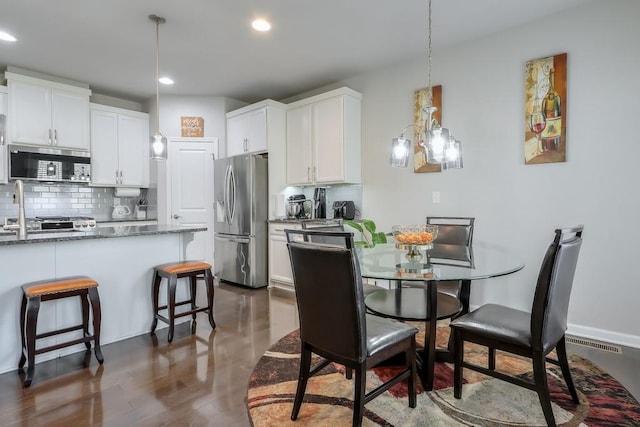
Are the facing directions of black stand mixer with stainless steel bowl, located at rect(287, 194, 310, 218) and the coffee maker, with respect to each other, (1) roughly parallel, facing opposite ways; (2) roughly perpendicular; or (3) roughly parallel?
roughly parallel

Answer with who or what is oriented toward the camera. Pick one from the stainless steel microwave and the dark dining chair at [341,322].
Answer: the stainless steel microwave

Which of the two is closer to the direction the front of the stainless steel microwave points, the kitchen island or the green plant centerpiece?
the kitchen island

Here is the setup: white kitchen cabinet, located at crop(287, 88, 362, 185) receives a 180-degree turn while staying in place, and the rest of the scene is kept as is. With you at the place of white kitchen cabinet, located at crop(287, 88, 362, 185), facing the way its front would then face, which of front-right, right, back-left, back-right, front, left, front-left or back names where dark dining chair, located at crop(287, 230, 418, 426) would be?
back-right

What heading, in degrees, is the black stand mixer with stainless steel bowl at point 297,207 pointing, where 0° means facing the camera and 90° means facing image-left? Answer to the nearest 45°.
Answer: approximately 45°

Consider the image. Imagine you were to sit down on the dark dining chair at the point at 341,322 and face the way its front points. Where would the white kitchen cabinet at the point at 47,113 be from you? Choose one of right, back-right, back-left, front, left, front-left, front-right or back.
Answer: left

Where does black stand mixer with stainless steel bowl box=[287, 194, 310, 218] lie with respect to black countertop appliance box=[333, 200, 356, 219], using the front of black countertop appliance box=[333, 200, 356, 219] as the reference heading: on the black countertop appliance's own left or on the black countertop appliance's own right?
on the black countertop appliance's own right

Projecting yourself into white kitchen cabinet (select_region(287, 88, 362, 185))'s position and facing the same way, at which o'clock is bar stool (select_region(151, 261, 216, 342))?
The bar stool is roughly at 12 o'clock from the white kitchen cabinet.

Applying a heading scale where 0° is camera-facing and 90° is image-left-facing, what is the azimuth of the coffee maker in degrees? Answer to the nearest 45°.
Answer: approximately 45°

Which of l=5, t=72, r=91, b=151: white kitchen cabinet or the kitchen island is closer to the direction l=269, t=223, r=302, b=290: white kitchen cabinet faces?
the kitchen island

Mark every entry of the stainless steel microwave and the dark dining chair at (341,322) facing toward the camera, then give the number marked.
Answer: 1

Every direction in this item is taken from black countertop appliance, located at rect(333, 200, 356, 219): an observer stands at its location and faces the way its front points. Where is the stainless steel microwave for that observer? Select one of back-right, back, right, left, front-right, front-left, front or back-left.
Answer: front-right

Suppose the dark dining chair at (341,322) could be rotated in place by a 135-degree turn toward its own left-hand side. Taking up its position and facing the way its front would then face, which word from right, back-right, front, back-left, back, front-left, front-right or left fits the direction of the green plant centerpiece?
right

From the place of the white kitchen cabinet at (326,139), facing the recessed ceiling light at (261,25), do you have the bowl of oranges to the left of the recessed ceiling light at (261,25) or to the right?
left

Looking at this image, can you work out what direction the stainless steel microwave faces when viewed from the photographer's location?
facing the viewer

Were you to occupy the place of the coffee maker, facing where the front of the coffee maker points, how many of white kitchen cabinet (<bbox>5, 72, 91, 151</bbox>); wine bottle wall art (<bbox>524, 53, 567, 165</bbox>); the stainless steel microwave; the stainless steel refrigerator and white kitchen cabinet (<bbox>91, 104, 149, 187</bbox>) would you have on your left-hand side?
1

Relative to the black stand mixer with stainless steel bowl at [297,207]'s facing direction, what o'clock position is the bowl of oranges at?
The bowl of oranges is roughly at 10 o'clock from the black stand mixer with stainless steel bowl.

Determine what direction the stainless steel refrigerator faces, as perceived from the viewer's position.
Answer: facing the viewer and to the left of the viewer

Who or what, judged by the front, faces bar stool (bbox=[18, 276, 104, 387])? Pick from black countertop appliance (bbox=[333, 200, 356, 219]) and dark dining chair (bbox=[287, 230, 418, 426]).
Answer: the black countertop appliance

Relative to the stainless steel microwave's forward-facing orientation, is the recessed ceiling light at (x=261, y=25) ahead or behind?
ahead
